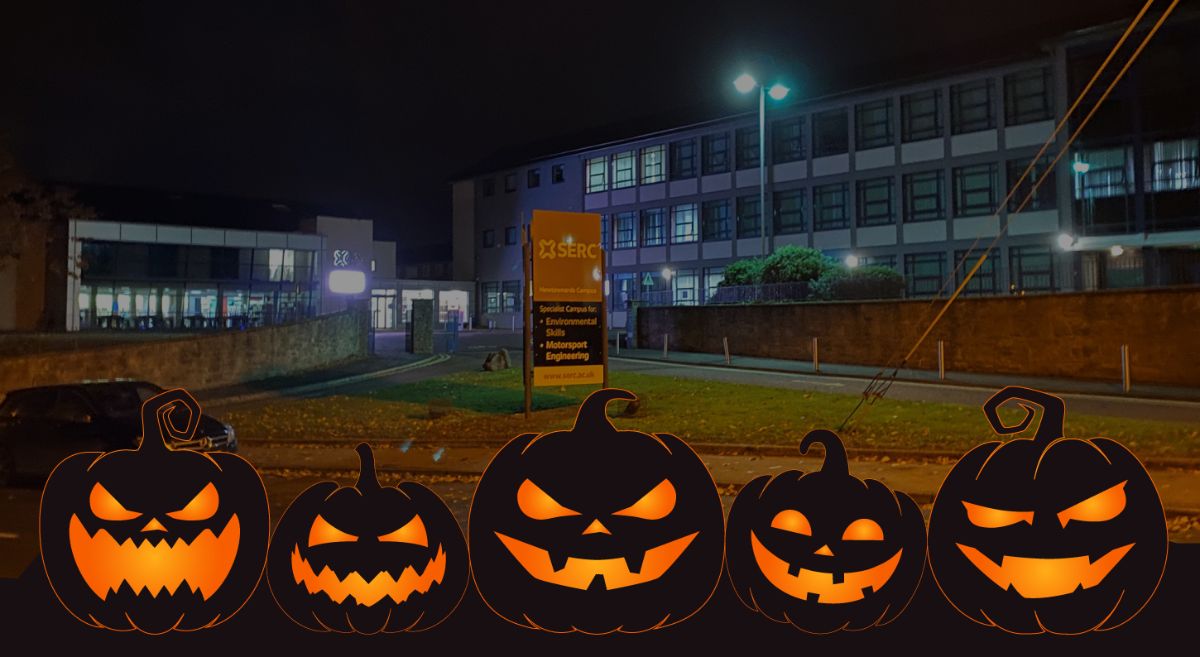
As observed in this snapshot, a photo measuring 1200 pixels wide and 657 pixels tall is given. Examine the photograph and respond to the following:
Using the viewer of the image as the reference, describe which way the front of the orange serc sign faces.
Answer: facing the viewer

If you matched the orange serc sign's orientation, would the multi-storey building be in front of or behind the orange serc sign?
behind

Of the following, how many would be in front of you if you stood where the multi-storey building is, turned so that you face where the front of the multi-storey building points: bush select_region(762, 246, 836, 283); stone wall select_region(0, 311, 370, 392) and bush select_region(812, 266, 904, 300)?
3

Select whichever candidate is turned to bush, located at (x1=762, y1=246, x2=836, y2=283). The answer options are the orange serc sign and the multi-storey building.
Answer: the multi-storey building

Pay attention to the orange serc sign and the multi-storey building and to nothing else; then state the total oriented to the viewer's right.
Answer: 0

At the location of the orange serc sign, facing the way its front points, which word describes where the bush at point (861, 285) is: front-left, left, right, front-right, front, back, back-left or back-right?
back-left

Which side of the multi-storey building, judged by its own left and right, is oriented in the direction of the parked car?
front

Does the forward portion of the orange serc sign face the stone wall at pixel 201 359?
no

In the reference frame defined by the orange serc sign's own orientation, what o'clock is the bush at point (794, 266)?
The bush is roughly at 7 o'clock from the orange serc sign.

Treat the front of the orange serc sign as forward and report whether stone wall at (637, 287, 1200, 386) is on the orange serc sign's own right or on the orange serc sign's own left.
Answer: on the orange serc sign's own left

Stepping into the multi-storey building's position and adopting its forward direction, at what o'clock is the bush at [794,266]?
The bush is roughly at 12 o'clock from the multi-storey building.

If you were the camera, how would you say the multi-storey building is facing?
facing the viewer and to the left of the viewer

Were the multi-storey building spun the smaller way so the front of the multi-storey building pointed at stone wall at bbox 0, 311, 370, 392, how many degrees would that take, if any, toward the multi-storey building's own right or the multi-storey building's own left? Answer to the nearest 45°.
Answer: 0° — it already faces it

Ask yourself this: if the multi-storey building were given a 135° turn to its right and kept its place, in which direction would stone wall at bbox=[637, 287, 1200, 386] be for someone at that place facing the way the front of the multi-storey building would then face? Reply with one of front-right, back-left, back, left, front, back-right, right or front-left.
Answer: back

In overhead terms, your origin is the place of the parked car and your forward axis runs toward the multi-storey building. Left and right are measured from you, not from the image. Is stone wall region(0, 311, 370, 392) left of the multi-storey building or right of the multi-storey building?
left

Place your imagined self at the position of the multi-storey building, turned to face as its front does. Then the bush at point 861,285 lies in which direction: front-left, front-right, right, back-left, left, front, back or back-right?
front

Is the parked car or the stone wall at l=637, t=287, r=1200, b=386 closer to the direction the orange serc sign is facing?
the parked car
